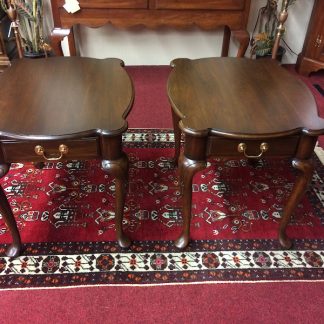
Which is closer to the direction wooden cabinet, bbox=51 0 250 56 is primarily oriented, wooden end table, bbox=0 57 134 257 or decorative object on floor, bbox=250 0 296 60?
the wooden end table

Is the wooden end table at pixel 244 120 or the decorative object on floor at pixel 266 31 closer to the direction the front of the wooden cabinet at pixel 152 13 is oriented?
the wooden end table

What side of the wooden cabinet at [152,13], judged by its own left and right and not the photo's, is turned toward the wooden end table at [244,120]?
front

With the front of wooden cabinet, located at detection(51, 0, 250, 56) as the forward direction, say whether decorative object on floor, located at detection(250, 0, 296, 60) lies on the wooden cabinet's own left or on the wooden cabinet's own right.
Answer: on the wooden cabinet's own left

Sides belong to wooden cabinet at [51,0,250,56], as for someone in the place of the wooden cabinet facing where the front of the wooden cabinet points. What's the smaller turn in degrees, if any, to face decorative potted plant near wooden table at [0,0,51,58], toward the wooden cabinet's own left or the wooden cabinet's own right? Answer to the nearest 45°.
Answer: approximately 90° to the wooden cabinet's own right

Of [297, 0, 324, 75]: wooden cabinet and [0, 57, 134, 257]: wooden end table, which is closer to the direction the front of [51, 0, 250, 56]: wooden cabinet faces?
the wooden end table

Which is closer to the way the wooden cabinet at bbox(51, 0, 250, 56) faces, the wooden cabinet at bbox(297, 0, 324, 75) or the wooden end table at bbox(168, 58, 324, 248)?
the wooden end table

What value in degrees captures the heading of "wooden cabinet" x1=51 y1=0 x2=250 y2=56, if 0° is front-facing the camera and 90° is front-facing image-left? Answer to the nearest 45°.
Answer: approximately 0°

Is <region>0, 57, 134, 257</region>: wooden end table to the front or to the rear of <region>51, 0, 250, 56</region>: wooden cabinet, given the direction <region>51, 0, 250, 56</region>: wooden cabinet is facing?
to the front

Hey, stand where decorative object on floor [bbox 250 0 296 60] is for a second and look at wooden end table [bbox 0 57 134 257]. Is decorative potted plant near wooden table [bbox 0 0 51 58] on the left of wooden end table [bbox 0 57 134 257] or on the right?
right

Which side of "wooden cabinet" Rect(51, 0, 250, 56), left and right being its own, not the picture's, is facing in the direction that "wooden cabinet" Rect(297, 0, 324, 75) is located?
left
